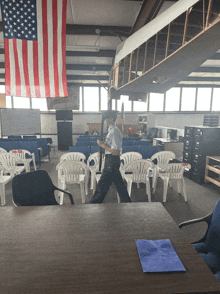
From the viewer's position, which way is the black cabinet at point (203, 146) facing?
facing the viewer and to the left of the viewer

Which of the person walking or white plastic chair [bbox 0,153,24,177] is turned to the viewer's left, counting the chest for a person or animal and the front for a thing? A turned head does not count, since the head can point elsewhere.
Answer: the person walking

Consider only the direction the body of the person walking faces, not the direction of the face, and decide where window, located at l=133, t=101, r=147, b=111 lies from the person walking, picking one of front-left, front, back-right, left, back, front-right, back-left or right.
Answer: right

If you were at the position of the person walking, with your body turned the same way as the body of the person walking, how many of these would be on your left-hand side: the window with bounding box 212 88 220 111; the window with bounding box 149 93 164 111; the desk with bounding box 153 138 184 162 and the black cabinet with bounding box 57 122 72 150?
0

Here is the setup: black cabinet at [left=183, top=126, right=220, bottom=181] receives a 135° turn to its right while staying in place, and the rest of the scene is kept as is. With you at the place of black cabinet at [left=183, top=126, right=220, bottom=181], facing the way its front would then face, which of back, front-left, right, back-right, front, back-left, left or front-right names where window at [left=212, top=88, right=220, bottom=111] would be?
front

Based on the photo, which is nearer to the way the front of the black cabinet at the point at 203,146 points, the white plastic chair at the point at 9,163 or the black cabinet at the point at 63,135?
the white plastic chair

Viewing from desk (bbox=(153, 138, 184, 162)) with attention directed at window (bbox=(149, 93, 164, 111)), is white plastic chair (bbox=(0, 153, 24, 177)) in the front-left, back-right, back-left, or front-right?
back-left

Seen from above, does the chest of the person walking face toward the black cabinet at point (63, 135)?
no

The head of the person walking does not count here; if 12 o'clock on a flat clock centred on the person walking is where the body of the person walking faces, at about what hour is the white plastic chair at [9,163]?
The white plastic chair is roughly at 1 o'clock from the person walking.

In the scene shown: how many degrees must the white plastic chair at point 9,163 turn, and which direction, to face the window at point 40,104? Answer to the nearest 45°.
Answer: approximately 135° to its left

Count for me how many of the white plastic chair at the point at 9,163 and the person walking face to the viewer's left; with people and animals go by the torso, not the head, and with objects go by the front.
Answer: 1

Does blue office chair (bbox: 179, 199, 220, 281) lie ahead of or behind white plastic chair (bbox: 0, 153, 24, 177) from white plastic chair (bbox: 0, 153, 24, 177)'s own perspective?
ahead

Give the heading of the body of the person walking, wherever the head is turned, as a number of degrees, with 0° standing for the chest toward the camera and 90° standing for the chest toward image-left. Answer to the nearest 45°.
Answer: approximately 90°

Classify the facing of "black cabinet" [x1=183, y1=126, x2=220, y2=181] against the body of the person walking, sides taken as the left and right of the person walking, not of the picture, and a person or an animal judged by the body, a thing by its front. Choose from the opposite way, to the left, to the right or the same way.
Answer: the same way

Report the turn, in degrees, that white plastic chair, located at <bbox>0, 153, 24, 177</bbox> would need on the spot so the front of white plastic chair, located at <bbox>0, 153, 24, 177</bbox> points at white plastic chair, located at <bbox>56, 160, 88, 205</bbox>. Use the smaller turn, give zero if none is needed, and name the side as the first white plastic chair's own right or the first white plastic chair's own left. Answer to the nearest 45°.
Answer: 0° — it already faces it

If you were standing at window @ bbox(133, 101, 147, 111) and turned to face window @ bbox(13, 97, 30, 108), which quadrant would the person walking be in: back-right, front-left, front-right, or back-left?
front-left
